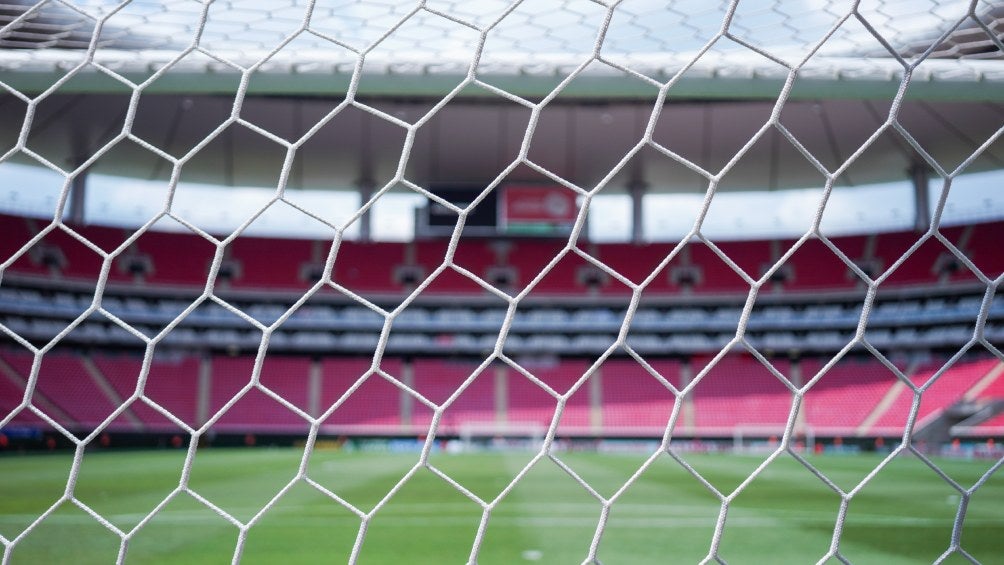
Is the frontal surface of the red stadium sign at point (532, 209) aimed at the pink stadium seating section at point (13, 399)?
no

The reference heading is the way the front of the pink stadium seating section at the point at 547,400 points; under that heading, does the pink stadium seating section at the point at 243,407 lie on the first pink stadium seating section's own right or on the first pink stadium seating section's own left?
on the first pink stadium seating section's own right

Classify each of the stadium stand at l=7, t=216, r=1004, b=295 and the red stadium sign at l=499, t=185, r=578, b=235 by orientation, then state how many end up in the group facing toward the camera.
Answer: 2

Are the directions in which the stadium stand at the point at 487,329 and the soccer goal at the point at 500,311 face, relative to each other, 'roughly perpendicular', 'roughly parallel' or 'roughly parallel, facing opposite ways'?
roughly parallel, facing opposite ways

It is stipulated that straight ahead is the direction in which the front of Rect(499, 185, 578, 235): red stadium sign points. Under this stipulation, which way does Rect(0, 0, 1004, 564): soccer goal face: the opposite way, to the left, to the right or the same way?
the opposite way

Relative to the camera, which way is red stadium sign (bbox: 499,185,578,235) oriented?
toward the camera

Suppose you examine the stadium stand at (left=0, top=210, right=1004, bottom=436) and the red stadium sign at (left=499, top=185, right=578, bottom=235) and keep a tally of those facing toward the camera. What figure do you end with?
2

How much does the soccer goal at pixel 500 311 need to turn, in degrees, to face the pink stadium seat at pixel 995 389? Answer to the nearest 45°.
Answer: approximately 90° to its right

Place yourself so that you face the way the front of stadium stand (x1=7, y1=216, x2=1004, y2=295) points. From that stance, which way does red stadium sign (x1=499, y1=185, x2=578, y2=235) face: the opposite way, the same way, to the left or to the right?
the same way

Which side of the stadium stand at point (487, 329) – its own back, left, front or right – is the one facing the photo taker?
front
